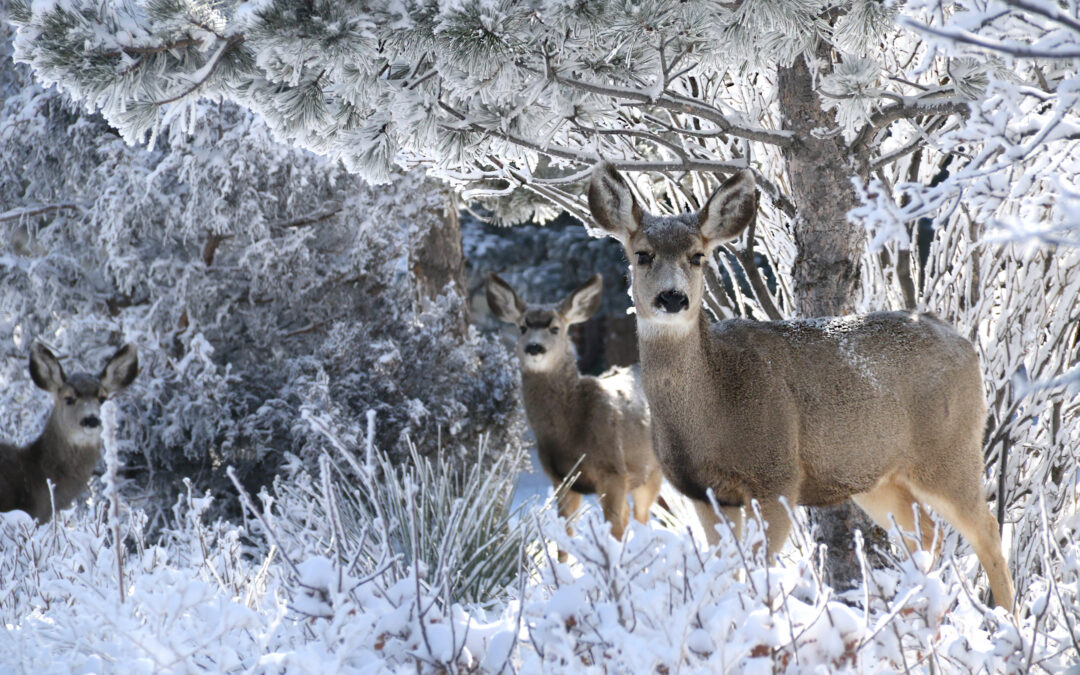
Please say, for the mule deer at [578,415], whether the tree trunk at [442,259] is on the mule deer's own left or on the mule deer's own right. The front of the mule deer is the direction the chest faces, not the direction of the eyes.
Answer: on the mule deer's own right

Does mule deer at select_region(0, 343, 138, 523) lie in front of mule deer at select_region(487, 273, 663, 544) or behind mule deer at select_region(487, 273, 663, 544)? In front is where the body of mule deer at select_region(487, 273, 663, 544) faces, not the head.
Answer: in front

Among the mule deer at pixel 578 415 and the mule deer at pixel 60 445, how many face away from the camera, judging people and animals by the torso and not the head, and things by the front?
0

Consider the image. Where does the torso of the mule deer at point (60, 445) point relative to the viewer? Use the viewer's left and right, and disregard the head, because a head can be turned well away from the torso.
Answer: facing the viewer and to the right of the viewer

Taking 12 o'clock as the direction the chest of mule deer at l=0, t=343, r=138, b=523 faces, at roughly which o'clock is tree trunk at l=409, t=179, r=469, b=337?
The tree trunk is roughly at 9 o'clock from the mule deer.

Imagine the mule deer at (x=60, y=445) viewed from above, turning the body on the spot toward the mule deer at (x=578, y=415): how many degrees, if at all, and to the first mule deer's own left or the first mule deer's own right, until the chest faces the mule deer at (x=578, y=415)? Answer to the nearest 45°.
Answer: approximately 45° to the first mule deer's own left

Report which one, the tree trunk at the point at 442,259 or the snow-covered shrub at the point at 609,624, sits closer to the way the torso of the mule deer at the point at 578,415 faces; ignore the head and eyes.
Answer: the snow-covered shrub

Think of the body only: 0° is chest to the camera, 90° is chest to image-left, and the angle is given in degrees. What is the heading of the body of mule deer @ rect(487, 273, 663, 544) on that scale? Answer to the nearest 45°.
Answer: approximately 45°
